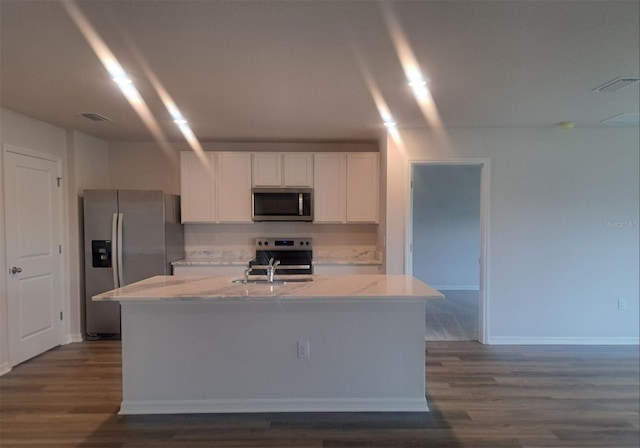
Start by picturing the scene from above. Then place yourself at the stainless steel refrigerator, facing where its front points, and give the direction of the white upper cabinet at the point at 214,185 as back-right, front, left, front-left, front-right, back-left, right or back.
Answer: left

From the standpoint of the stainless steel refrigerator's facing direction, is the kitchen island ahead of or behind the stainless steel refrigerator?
ahead

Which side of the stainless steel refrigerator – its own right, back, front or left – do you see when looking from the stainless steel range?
left

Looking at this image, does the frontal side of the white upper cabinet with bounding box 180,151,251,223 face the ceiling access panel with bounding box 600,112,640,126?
no

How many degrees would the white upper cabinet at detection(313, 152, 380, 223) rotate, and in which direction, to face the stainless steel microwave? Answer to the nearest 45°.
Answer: approximately 90° to its right

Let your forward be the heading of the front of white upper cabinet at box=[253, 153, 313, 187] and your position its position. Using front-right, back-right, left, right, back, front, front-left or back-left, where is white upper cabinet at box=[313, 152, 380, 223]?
left

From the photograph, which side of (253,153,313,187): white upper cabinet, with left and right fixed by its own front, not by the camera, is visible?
front

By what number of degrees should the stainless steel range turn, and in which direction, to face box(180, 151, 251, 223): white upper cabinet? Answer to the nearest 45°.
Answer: approximately 90° to its right

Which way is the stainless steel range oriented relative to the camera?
toward the camera

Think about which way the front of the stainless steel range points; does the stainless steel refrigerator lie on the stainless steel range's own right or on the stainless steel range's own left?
on the stainless steel range's own right

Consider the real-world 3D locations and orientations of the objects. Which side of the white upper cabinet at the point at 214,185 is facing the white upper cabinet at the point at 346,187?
left

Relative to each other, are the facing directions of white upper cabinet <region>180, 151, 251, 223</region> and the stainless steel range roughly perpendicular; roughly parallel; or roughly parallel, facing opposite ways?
roughly parallel

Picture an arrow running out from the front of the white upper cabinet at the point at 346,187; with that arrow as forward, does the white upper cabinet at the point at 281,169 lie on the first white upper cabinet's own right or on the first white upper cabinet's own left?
on the first white upper cabinet's own right

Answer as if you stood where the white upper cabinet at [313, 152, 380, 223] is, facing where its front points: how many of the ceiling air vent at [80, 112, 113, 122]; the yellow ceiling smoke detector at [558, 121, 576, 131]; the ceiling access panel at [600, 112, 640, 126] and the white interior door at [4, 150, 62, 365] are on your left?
2

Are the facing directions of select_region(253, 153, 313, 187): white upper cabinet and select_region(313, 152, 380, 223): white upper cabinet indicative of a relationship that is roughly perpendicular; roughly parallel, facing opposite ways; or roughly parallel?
roughly parallel

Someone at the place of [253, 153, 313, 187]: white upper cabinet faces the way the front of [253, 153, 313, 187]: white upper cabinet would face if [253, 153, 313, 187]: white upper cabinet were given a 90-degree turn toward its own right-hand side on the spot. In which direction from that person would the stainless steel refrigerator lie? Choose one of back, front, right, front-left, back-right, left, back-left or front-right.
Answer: front

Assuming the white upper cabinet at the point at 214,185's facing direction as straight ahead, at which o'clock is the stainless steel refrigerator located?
The stainless steel refrigerator is roughly at 3 o'clock from the white upper cabinet.

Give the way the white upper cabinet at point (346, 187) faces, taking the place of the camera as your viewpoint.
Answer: facing the viewer

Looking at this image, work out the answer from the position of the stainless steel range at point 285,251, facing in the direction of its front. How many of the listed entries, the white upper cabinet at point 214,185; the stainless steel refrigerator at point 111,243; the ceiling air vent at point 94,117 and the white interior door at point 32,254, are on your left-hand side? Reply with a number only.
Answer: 0

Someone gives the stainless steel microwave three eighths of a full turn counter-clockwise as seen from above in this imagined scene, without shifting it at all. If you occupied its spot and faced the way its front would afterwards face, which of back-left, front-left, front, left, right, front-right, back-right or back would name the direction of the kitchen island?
back-right
